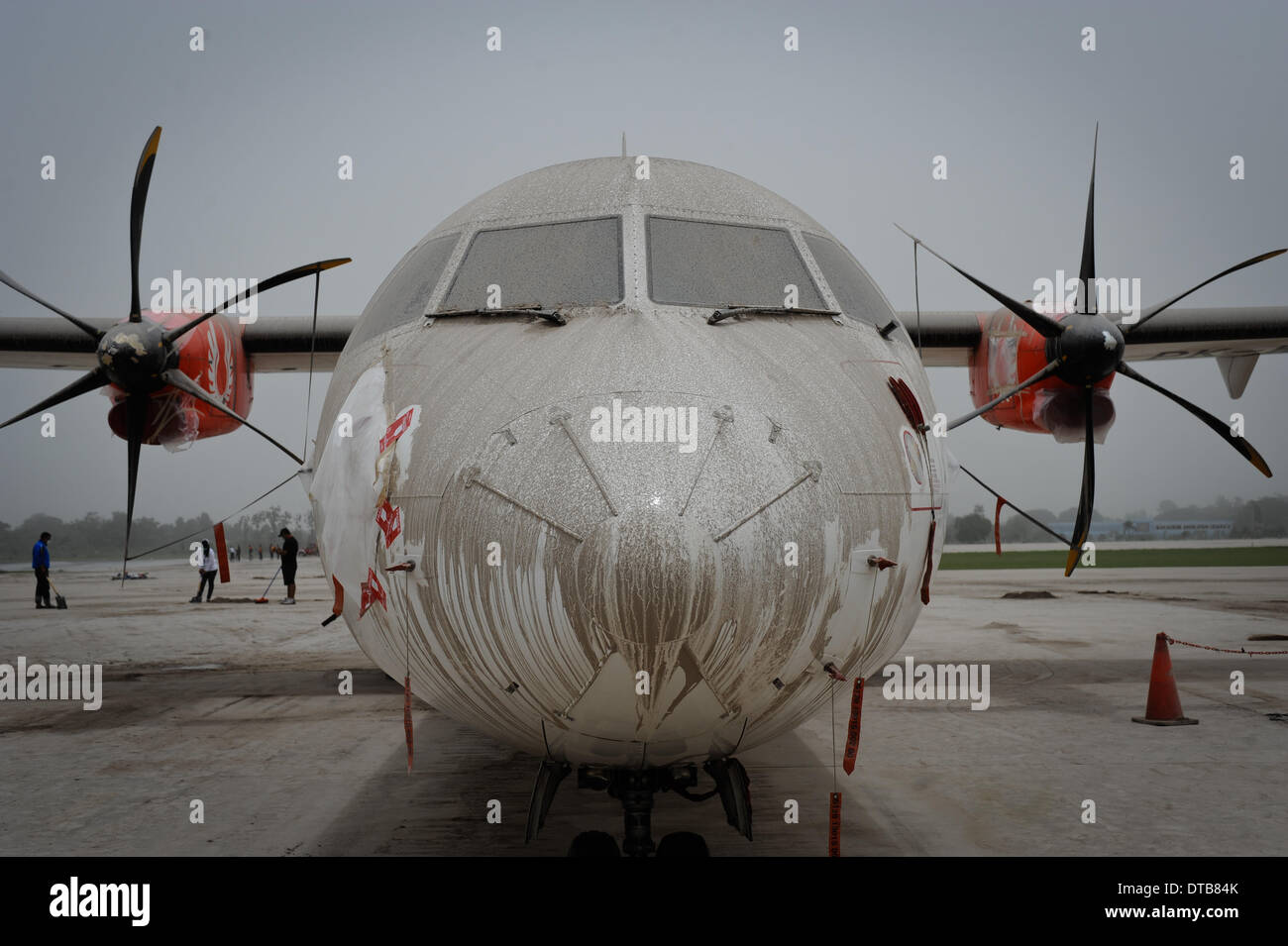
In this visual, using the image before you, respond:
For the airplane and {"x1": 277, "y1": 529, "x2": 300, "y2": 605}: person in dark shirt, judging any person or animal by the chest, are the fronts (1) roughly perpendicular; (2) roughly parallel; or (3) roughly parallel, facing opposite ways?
roughly perpendicular

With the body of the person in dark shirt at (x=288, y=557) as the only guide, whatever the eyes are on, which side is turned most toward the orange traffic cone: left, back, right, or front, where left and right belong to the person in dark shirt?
left

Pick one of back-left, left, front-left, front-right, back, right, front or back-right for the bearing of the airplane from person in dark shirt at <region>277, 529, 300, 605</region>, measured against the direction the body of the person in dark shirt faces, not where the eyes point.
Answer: left

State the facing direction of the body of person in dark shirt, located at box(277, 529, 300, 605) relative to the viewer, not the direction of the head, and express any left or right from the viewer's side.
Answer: facing to the left of the viewer

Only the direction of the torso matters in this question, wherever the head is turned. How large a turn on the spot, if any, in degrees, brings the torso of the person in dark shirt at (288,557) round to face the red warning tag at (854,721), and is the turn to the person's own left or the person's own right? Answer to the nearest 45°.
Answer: approximately 90° to the person's own left

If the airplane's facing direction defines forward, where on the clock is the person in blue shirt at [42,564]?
The person in blue shirt is roughly at 5 o'clock from the airplane.
